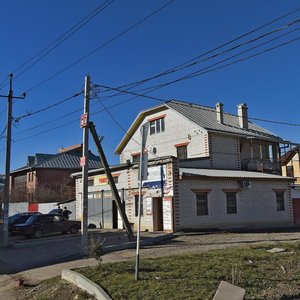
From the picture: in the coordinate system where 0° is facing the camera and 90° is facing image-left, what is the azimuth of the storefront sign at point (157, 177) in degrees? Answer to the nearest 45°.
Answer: approximately 45°

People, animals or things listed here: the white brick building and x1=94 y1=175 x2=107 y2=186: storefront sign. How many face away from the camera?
0

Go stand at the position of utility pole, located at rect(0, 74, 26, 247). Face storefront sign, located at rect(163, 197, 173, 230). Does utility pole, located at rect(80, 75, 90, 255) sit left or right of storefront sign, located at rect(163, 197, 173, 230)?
right

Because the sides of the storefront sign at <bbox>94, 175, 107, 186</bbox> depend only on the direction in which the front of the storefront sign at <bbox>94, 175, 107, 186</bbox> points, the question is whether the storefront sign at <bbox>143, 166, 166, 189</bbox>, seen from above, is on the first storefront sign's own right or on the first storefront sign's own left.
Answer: on the first storefront sign's own left

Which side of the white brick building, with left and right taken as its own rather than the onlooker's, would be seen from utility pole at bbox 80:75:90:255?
front

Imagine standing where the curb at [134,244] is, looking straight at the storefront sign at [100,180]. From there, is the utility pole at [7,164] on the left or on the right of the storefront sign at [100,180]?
left

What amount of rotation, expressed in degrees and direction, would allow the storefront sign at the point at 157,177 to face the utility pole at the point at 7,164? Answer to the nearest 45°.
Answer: approximately 45° to its right

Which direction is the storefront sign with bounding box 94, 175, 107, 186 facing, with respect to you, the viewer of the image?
facing the viewer and to the left of the viewer

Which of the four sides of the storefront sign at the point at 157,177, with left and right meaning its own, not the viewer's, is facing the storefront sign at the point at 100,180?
right

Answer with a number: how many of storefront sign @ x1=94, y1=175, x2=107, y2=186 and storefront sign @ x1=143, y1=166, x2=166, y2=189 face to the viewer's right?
0

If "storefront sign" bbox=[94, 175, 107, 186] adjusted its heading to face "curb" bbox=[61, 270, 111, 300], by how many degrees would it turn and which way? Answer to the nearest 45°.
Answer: approximately 45° to its left
